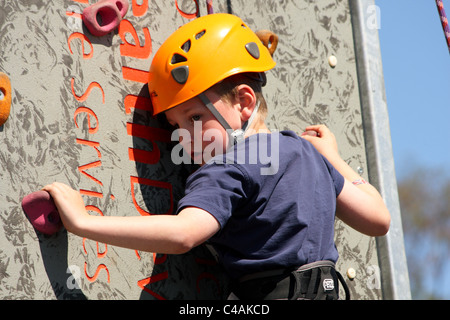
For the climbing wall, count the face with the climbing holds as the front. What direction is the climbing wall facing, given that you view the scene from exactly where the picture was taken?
facing the viewer
